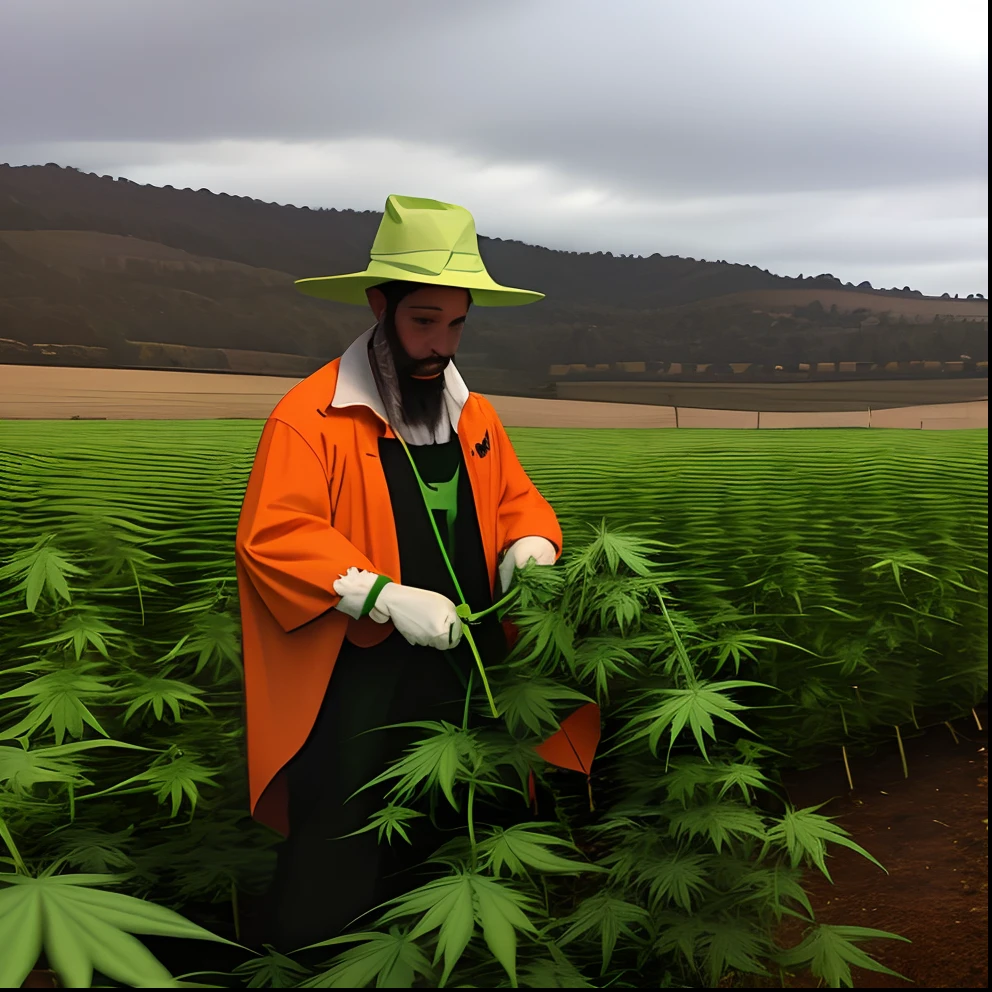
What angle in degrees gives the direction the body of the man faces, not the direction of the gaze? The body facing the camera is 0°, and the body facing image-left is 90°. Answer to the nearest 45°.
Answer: approximately 315°

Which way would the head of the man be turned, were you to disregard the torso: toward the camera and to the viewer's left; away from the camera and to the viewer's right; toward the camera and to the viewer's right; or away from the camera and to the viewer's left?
toward the camera and to the viewer's right
